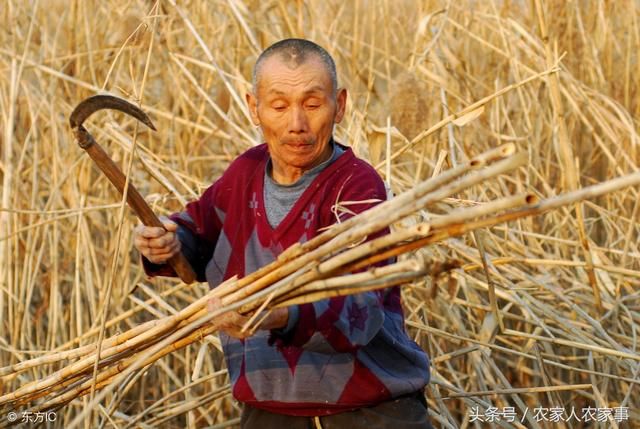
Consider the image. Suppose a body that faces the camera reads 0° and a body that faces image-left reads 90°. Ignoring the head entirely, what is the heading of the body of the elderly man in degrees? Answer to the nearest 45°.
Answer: approximately 0°
